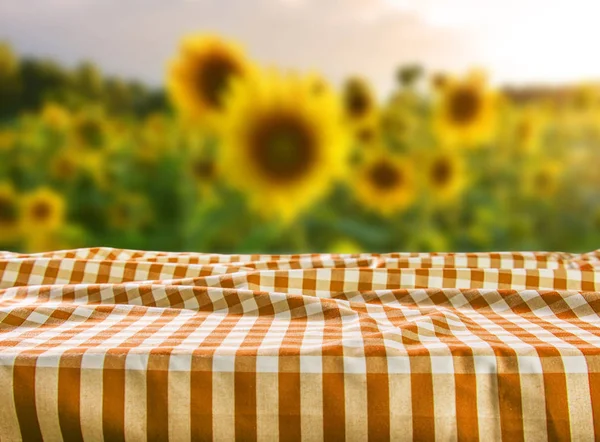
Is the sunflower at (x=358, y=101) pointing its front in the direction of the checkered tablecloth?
yes

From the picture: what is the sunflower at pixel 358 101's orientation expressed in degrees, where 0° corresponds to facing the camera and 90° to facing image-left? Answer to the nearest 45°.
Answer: approximately 0°
